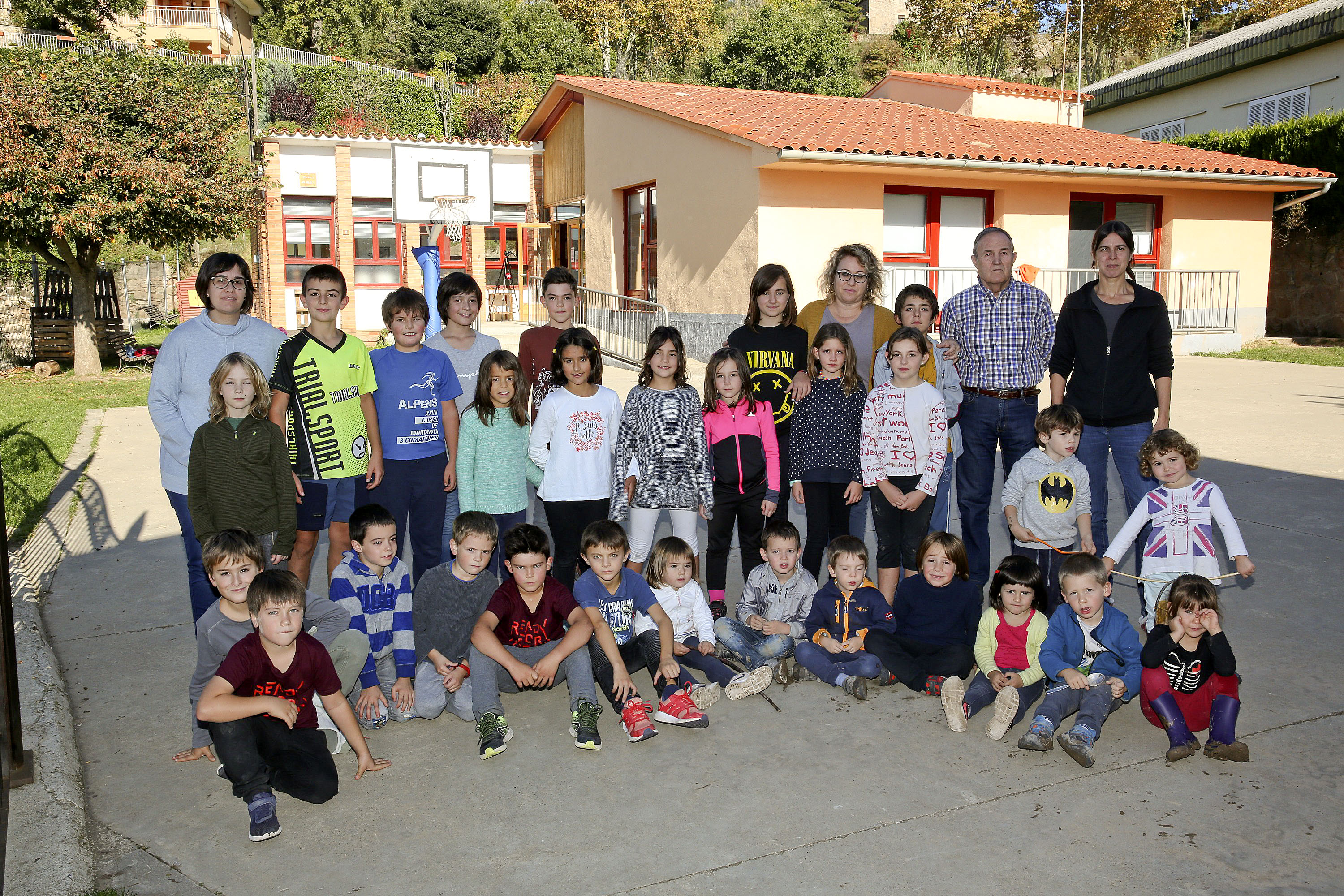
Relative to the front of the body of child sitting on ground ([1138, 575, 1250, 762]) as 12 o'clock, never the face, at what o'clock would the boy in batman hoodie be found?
The boy in batman hoodie is roughly at 5 o'clock from the child sitting on ground.

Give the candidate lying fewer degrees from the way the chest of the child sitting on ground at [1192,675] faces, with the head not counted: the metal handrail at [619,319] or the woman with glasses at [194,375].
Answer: the woman with glasses

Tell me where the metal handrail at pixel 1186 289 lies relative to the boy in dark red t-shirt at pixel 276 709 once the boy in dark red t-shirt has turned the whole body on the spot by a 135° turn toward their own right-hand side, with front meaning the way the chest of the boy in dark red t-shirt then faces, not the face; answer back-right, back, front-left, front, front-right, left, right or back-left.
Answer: right

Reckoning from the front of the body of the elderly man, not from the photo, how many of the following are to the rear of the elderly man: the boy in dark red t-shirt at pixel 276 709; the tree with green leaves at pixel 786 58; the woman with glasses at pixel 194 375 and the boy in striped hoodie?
1

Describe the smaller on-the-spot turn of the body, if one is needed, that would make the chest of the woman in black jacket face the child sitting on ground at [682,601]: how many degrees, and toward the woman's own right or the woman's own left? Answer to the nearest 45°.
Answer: approximately 45° to the woman's own right

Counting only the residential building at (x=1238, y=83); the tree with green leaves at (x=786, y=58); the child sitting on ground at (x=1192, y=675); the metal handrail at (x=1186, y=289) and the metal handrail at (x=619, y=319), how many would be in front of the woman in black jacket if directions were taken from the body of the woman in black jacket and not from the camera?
1

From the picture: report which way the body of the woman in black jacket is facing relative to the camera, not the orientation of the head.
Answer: toward the camera

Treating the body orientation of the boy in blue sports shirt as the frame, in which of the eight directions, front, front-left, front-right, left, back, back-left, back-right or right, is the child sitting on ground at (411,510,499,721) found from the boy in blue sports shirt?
front

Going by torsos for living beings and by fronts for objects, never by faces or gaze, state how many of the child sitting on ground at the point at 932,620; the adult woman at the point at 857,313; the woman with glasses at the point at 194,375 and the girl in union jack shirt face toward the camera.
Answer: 4

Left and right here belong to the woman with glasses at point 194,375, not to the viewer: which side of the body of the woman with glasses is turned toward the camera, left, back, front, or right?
front

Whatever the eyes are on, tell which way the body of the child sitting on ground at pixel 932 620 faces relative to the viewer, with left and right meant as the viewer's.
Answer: facing the viewer
